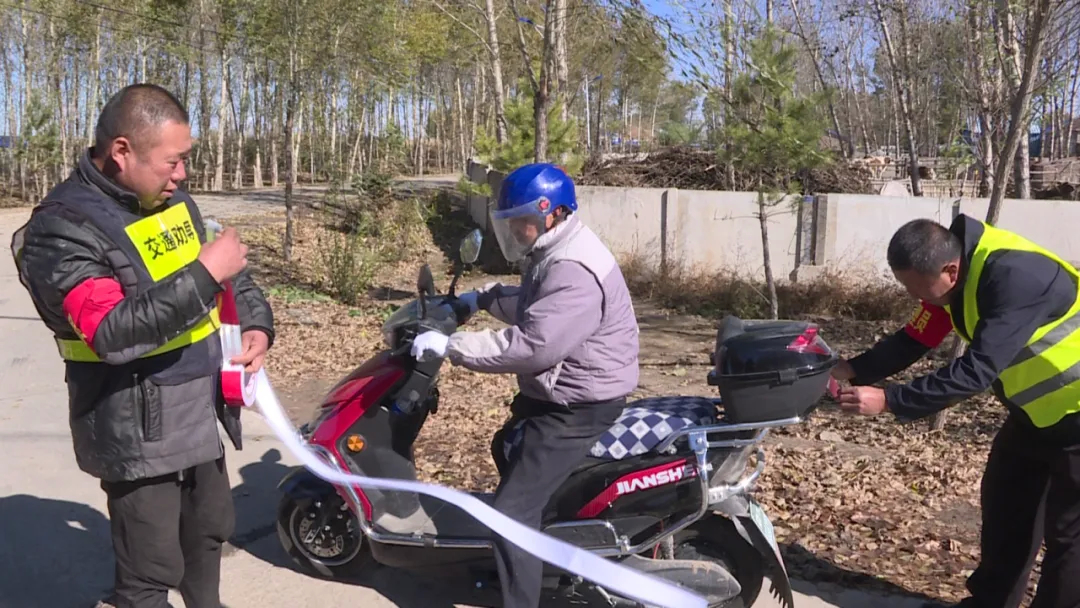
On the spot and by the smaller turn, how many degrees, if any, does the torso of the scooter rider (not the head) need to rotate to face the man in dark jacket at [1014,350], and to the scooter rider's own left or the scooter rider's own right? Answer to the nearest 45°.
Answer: approximately 180°

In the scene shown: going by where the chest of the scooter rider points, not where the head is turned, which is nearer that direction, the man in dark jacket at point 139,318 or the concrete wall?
the man in dark jacket

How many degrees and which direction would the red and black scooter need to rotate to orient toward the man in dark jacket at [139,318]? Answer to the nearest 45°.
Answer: approximately 45° to its left

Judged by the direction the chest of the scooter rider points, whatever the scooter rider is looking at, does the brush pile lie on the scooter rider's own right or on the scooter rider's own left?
on the scooter rider's own right

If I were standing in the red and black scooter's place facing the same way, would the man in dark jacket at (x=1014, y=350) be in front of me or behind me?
behind

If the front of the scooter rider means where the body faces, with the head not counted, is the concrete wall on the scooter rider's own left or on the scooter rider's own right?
on the scooter rider's own right

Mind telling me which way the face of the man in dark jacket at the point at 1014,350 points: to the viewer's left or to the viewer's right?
to the viewer's left

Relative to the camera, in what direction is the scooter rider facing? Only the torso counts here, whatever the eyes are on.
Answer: to the viewer's left

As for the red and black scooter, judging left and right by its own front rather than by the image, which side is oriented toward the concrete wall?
right

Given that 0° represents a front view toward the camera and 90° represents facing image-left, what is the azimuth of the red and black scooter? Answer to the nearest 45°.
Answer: approximately 90°
